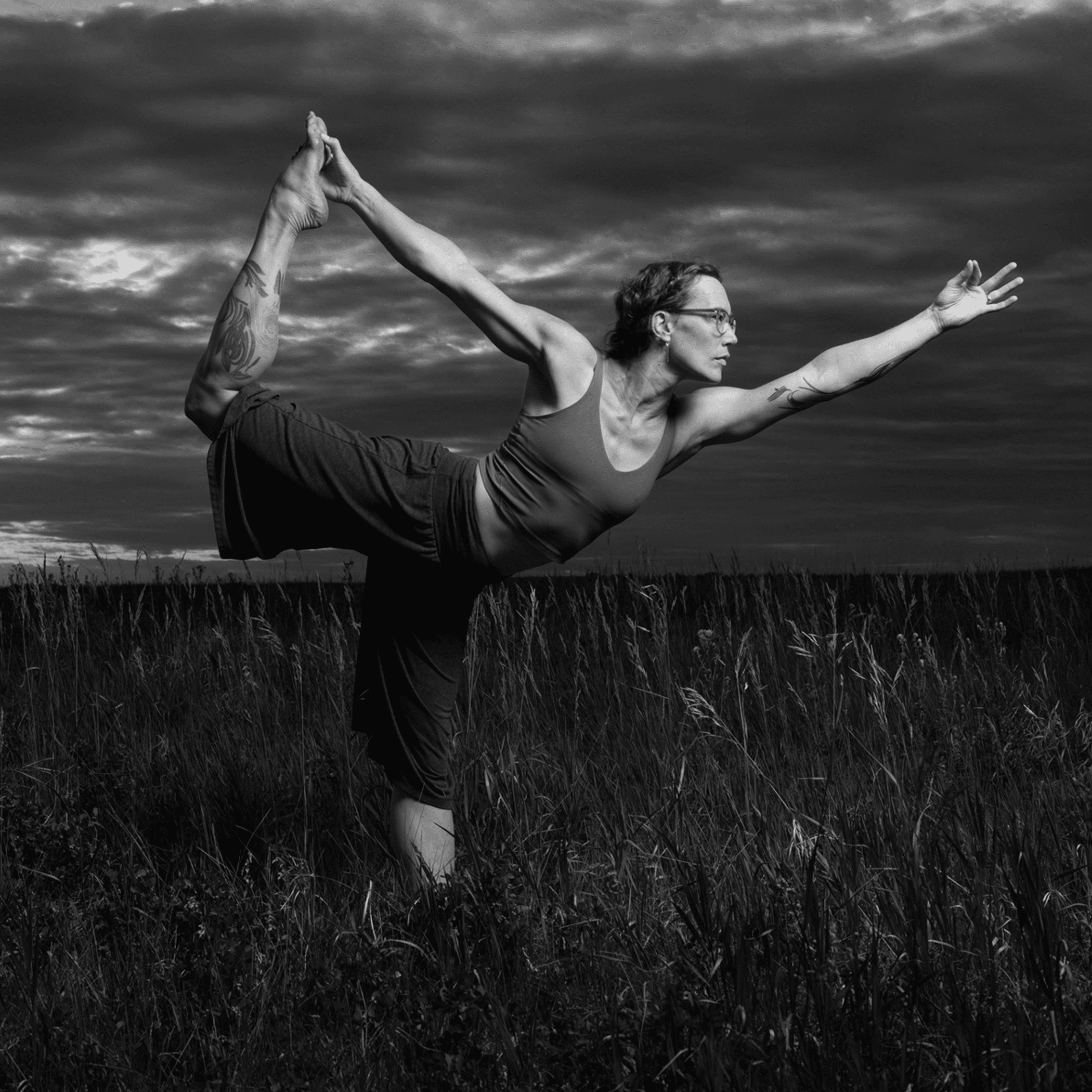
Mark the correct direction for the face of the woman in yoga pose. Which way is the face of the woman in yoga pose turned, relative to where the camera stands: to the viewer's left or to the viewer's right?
to the viewer's right

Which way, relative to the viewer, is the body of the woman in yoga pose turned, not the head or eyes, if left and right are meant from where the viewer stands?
facing the viewer and to the right of the viewer
